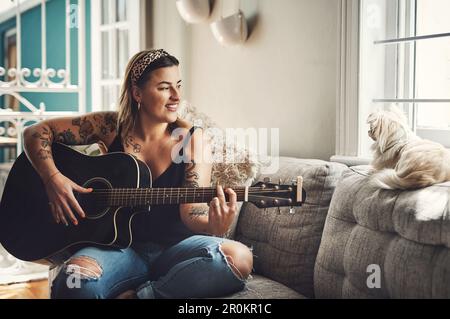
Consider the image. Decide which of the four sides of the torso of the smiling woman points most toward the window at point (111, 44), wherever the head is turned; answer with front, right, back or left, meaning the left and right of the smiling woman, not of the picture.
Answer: back

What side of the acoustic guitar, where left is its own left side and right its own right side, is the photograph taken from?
front

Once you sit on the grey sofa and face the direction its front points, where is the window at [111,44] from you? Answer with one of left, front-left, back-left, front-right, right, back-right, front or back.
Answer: right

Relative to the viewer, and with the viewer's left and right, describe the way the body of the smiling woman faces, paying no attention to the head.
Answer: facing the viewer

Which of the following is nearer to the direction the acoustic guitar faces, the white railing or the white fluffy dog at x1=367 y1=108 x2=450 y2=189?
the white fluffy dog

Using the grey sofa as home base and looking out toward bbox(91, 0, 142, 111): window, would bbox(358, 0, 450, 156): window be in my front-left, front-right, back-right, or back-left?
front-right

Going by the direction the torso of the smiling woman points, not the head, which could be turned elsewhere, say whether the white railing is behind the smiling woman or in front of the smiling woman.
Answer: behind

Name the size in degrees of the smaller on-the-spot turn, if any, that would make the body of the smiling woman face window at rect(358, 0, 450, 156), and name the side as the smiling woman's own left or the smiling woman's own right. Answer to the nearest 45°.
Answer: approximately 90° to the smiling woman's own left

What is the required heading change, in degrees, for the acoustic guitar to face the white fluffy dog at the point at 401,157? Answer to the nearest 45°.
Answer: approximately 45° to its left

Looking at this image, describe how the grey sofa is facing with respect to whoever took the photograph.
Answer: facing the viewer and to the left of the viewer

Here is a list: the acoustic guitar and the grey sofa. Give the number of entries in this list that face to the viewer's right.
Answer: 0

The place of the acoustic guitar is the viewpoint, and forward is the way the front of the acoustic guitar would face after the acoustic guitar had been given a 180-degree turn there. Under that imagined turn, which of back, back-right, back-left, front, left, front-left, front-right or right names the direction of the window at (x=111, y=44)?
front

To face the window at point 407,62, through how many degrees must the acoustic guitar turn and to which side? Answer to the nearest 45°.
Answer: approximately 90° to its left

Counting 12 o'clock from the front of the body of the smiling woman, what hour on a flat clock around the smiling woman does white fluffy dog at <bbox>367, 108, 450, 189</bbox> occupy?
The white fluffy dog is roughly at 10 o'clock from the smiling woman.
